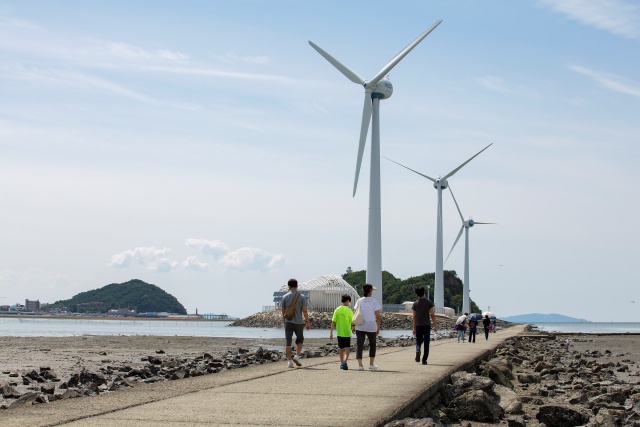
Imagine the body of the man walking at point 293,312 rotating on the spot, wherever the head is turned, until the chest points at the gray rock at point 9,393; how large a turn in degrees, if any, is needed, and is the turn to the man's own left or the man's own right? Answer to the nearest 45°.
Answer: approximately 135° to the man's own left

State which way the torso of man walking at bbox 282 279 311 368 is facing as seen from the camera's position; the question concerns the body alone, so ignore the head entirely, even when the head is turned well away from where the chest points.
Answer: away from the camera

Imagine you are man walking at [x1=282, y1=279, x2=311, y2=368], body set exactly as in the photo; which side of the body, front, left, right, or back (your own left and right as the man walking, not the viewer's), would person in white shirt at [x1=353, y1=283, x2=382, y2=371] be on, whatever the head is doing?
right

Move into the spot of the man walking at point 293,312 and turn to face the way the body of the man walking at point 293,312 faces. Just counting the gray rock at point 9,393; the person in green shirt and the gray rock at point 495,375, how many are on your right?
2

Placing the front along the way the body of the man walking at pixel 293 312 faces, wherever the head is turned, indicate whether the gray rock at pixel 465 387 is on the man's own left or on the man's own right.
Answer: on the man's own right

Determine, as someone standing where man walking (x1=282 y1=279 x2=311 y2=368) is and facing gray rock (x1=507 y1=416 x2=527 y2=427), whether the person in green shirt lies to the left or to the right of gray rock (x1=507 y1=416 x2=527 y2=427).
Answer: left
